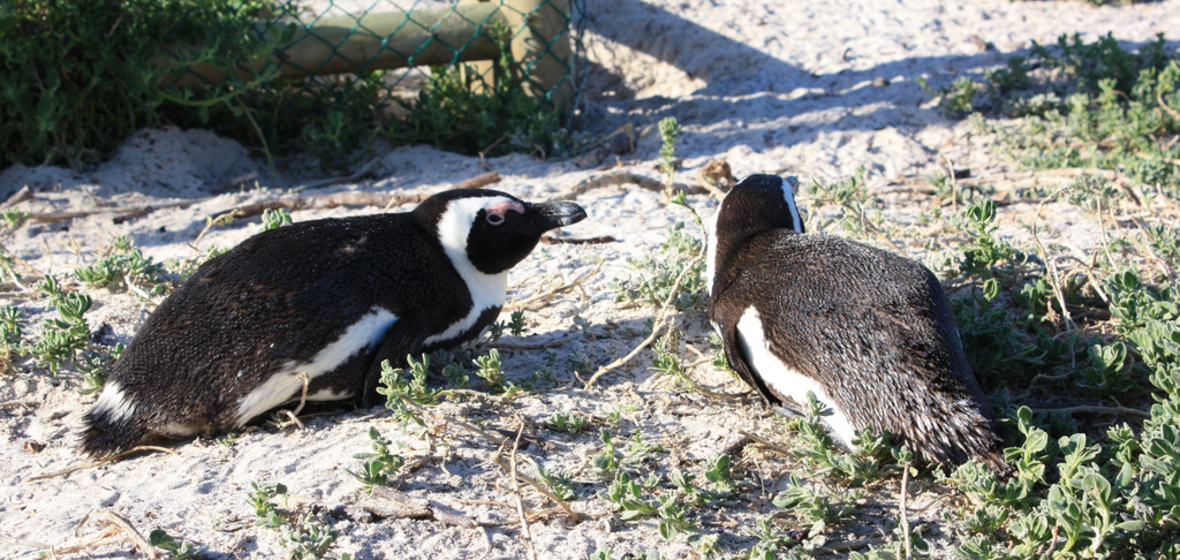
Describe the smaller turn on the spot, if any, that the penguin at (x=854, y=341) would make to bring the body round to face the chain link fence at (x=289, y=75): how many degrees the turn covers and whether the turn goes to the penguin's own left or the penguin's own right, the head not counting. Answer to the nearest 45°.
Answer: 0° — it already faces it

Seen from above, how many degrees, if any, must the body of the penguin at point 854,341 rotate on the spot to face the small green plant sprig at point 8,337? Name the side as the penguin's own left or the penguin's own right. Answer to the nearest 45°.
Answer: approximately 45° to the penguin's own left

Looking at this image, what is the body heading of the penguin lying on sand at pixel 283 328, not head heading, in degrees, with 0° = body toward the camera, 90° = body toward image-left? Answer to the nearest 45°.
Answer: approximately 270°

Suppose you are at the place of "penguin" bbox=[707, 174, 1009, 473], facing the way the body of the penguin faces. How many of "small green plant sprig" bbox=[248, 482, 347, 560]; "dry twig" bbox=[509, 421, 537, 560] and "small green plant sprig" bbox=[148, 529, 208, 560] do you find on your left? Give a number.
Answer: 3

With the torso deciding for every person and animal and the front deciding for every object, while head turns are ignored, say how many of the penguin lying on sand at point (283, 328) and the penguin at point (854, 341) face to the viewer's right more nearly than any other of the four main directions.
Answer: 1

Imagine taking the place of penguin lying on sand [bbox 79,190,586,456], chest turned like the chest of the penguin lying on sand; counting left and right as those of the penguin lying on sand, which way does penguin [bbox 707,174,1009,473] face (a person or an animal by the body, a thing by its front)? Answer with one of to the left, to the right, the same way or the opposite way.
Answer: to the left

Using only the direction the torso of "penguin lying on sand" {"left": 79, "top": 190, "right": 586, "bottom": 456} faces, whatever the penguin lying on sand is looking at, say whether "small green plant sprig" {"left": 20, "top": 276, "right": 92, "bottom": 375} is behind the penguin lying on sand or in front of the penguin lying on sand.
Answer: behind

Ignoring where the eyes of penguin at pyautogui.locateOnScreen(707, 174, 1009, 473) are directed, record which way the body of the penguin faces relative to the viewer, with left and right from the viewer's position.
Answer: facing away from the viewer and to the left of the viewer

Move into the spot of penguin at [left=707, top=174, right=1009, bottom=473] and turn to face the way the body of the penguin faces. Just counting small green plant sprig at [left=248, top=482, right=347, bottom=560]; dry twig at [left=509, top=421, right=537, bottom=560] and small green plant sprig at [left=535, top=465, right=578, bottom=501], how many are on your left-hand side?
3

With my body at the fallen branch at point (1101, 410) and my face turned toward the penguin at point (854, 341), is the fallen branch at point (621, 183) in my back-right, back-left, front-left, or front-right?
front-right

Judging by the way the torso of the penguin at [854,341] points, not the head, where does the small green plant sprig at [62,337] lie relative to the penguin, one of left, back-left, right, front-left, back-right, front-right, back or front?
front-left

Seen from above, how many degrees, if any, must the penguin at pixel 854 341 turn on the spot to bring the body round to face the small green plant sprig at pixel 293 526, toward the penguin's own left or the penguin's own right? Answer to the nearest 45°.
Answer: approximately 90° to the penguin's own left
